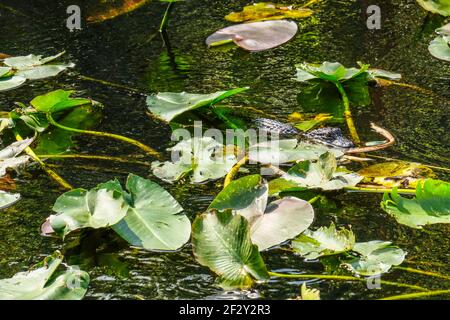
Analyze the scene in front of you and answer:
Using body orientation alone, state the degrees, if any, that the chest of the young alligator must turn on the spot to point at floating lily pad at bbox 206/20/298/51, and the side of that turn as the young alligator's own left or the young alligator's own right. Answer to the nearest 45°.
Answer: approximately 135° to the young alligator's own left

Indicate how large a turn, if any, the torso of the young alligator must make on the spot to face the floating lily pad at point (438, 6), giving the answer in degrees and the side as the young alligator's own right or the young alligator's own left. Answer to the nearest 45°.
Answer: approximately 90° to the young alligator's own left

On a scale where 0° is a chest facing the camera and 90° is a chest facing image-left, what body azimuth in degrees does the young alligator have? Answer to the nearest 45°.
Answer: approximately 315°

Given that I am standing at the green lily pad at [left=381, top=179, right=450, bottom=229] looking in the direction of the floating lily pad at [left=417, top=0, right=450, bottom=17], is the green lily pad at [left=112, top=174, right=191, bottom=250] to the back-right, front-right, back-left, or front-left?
back-left

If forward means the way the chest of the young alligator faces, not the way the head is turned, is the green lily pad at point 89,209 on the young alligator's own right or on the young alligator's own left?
on the young alligator's own right

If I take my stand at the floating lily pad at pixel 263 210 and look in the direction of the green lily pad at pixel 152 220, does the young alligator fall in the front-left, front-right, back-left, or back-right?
back-right
